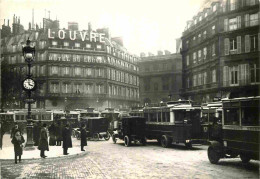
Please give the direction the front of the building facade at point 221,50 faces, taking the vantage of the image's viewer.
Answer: facing the viewer and to the left of the viewer

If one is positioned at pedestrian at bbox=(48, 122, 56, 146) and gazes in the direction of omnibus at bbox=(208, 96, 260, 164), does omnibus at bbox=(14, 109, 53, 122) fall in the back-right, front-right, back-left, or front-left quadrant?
back-left

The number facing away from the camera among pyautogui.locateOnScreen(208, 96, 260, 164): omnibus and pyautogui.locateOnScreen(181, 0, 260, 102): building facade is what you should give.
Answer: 0

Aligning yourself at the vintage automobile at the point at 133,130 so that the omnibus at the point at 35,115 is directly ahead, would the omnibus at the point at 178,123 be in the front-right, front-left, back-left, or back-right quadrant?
back-right

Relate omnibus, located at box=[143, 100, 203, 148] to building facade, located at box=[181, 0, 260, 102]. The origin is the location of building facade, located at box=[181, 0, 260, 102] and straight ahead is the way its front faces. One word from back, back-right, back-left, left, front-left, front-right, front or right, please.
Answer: front-left

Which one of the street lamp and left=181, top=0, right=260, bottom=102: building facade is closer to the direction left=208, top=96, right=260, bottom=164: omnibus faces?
the street lamp

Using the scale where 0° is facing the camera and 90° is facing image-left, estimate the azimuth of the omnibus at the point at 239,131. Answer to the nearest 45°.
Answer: approximately 90°

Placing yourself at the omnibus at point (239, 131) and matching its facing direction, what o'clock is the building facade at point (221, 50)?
The building facade is roughly at 3 o'clock from the omnibus.

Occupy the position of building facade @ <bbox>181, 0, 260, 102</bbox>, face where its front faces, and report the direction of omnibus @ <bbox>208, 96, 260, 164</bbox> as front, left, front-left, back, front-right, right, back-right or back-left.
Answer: front-left
